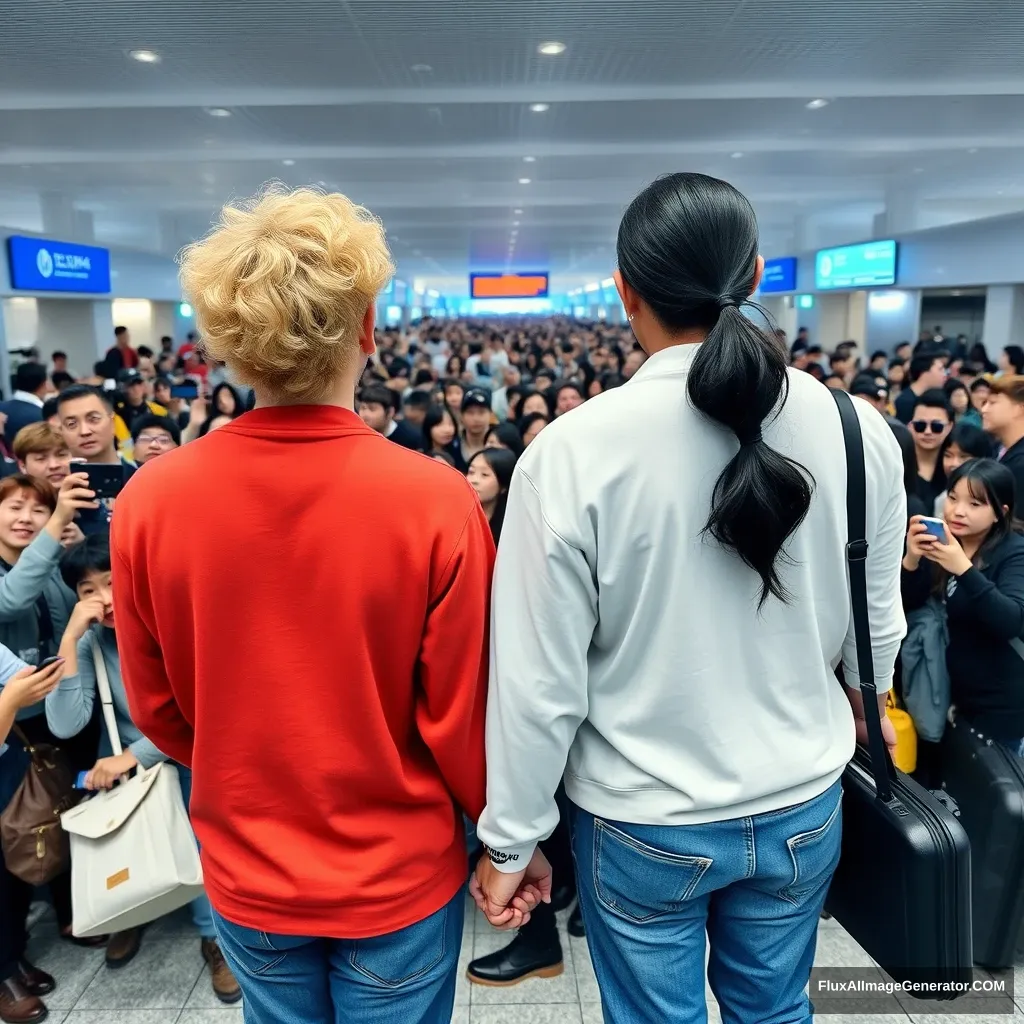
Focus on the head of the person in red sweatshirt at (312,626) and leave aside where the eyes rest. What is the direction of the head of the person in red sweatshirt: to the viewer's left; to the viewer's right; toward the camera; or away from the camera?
away from the camera

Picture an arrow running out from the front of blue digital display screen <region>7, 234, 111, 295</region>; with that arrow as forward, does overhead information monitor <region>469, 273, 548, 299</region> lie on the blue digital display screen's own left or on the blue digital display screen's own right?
on the blue digital display screen's own left

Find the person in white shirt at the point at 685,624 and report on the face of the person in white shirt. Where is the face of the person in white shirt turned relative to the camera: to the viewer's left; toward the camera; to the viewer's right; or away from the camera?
away from the camera

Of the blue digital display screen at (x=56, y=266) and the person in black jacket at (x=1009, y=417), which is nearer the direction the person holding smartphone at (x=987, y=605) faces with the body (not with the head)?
the blue digital display screen

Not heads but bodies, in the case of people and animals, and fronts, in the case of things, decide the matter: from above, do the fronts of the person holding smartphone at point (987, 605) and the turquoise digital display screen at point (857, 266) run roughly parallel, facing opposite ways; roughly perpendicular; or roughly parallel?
roughly parallel

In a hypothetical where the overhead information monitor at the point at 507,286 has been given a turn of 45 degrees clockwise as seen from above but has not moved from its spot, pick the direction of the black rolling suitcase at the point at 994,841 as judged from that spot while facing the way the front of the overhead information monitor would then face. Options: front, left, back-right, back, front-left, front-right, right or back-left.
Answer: front-left

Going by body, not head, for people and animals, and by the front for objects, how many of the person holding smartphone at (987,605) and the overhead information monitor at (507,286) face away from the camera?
0

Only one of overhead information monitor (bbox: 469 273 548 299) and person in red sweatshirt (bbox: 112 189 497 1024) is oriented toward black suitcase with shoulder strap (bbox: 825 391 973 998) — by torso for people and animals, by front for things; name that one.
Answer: the overhead information monitor

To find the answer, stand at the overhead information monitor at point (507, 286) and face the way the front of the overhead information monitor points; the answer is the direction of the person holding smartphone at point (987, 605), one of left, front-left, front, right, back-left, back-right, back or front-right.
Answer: front

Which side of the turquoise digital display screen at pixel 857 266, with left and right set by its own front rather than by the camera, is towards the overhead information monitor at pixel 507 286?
right

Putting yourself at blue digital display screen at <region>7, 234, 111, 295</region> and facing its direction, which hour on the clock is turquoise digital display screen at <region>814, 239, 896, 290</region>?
turquoise digital display screen at <region>814, 239, 896, 290</region> is roughly at 11 o'clock from blue digital display screen at <region>7, 234, 111, 295</region>.

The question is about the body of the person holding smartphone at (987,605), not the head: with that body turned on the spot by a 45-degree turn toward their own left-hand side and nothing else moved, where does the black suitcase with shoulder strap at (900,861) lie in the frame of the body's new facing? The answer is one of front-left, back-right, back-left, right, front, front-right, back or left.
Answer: front

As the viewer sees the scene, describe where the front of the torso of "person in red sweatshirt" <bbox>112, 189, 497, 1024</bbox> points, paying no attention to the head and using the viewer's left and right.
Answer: facing away from the viewer

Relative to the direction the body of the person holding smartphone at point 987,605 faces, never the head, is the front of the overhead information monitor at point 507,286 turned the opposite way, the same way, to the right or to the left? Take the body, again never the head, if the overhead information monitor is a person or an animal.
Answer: to the left

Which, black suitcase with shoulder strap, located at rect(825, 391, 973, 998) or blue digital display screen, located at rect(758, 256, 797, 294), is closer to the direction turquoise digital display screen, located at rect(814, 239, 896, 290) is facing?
the black suitcase with shoulder strap

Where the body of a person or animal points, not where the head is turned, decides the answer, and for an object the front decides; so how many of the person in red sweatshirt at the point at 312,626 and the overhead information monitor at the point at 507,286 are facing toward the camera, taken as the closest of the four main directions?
1

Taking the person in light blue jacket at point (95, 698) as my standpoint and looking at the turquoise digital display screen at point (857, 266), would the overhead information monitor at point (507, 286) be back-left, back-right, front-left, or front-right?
front-left

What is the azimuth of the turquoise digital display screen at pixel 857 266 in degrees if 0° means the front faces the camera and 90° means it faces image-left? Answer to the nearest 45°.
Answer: approximately 45°

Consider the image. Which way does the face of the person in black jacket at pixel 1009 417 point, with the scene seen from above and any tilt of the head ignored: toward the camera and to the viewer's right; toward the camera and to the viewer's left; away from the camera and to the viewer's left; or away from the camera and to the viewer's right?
toward the camera and to the viewer's left

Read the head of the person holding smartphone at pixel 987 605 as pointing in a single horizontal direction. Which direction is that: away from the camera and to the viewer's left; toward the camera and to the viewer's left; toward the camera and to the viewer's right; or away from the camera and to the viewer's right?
toward the camera and to the viewer's left

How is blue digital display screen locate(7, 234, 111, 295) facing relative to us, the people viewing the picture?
facing the viewer and to the right of the viewer

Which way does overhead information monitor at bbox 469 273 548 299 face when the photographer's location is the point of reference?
facing the viewer
